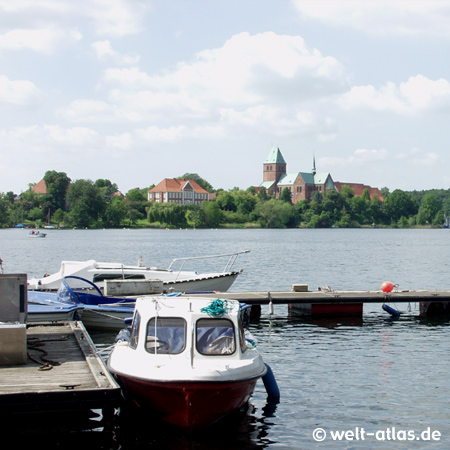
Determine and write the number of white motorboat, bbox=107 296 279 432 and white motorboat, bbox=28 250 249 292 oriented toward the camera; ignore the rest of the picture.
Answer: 1

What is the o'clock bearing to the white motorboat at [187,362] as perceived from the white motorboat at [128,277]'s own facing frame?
the white motorboat at [187,362] is roughly at 3 o'clock from the white motorboat at [128,277].

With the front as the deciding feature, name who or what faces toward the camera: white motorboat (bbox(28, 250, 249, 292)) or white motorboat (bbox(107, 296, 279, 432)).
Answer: white motorboat (bbox(107, 296, 279, 432))

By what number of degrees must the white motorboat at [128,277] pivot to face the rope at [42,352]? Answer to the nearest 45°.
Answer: approximately 90° to its right

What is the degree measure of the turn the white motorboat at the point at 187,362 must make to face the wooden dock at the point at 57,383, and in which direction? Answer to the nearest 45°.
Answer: approximately 90° to its right

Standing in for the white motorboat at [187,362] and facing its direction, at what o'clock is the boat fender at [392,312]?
The boat fender is roughly at 7 o'clock from the white motorboat.

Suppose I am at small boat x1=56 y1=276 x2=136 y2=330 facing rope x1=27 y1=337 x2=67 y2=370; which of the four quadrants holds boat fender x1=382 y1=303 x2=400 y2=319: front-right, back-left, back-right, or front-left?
back-left

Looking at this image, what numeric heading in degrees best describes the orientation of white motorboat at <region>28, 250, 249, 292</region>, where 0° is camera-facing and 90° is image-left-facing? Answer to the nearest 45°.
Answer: approximately 270°

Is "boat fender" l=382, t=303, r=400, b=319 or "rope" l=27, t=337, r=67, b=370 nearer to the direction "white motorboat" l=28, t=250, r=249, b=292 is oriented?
the boat fender

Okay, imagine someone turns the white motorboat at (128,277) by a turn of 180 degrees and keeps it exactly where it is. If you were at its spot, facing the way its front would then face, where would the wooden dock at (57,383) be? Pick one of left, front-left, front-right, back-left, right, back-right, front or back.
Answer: left

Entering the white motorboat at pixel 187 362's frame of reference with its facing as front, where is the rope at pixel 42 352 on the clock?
The rope is roughly at 4 o'clock from the white motorboat.

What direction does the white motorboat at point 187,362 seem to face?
toward the camera

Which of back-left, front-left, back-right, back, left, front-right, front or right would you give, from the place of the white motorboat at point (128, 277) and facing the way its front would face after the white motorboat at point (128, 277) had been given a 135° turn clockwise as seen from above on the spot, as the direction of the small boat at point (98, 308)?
front-left

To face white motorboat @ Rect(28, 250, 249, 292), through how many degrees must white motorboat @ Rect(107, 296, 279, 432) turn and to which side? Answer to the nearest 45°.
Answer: approximately 180°

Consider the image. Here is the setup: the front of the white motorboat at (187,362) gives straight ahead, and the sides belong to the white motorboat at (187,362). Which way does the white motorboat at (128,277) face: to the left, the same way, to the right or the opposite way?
to the left

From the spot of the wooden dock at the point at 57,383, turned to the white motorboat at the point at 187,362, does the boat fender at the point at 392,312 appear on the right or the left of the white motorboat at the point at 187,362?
left

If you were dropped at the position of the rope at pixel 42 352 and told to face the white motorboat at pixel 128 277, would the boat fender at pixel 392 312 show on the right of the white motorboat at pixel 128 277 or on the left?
right

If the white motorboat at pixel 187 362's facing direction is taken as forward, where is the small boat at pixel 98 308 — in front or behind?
behind
